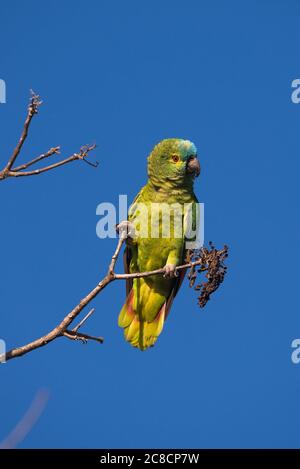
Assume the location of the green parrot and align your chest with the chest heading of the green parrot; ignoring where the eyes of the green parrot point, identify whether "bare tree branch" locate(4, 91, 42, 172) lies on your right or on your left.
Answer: on your right

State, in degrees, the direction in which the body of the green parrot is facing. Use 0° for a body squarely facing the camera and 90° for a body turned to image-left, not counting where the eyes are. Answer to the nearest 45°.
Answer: approximately 315°
